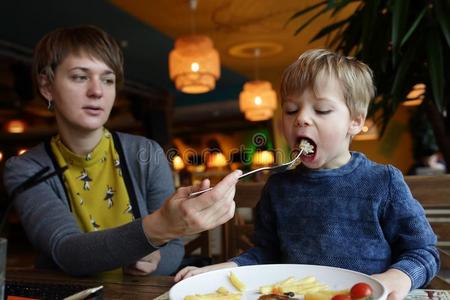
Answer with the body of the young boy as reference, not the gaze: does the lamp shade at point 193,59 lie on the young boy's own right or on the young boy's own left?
on the young boy's own right

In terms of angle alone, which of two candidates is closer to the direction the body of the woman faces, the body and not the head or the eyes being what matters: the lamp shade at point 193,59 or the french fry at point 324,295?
the french fry

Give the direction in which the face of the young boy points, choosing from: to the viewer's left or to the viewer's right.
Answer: to the viewer's left

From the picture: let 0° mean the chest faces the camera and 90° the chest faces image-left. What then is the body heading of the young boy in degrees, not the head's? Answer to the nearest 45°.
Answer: approximately 45°

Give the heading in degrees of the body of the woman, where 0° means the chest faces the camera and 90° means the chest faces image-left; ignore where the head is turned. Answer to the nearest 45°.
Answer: approximately 315°

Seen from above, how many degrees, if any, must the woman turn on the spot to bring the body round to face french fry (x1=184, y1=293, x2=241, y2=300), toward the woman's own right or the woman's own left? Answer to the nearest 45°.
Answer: approximately 45° to the woman's own right

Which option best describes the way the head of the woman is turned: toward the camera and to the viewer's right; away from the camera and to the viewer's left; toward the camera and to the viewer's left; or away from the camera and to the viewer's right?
toward the camera and to the viewer's right

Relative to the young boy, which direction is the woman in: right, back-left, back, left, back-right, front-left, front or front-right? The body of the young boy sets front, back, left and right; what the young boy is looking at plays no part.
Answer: front-right
